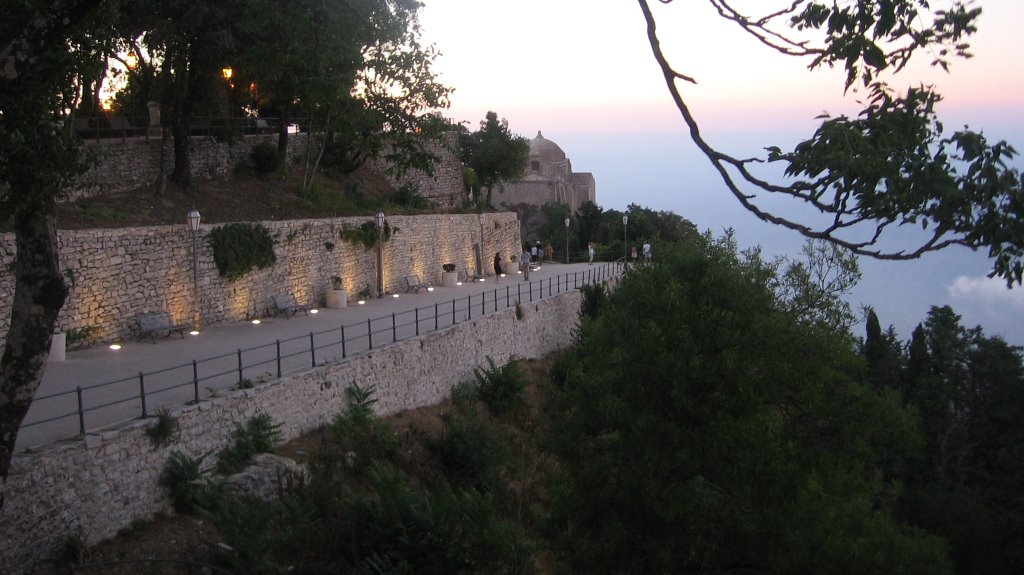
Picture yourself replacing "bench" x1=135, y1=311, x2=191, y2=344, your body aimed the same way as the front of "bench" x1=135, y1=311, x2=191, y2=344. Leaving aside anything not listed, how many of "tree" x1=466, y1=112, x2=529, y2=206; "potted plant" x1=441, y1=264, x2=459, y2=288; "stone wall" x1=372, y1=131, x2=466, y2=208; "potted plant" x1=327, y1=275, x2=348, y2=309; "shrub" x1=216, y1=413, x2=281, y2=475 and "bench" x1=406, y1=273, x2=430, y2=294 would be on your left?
5

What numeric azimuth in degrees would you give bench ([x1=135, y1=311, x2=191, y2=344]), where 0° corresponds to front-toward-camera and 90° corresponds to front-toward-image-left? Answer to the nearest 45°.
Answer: approximately 315°

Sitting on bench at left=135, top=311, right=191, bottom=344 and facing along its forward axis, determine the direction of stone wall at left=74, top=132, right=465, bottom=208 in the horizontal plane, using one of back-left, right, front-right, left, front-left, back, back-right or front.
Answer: back-left

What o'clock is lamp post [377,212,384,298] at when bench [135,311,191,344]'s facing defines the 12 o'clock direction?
The lamp post is roughly at 9 o'clock from the bench.

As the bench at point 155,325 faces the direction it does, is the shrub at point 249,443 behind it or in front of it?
in front

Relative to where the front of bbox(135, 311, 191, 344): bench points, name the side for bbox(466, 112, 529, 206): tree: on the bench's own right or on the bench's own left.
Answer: on the bench's own left

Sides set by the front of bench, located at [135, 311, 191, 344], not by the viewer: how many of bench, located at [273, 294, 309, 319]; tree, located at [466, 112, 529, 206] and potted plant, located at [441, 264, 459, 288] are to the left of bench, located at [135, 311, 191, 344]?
3

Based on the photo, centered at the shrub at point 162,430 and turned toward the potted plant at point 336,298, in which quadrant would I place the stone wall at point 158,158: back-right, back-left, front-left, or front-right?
front-left

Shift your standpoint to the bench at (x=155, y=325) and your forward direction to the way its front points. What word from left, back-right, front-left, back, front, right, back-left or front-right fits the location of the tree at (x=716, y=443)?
front

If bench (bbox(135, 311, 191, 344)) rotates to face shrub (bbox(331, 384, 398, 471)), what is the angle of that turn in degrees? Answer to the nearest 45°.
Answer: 0° — it already faces it

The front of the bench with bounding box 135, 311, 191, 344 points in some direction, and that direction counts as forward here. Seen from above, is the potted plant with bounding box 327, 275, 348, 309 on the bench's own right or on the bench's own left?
on the bench's own left

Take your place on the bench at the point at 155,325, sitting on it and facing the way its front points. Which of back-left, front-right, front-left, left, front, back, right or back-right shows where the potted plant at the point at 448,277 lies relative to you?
left

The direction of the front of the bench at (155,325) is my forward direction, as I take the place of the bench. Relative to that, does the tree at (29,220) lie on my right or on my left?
on my right

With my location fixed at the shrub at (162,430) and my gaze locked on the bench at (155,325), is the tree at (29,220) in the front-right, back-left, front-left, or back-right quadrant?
back-left

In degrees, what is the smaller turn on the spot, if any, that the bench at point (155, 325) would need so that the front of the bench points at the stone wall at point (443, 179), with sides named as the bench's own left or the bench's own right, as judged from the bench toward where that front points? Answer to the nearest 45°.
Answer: approximately 90° to the bench's own left

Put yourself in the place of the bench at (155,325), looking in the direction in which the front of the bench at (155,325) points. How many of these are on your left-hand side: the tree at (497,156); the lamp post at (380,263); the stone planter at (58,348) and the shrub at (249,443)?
2

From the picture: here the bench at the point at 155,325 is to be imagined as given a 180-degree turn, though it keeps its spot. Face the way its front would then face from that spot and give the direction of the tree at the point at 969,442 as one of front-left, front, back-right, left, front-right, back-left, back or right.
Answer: back-right

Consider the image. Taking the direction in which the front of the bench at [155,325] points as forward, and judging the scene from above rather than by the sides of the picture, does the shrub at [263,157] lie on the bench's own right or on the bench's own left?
on the bench's own left
